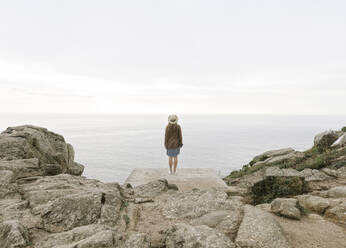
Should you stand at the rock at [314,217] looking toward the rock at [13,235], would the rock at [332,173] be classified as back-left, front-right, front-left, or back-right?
back-right

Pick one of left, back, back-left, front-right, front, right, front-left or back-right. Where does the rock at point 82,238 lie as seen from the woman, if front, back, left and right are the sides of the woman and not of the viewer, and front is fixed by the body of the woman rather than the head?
back

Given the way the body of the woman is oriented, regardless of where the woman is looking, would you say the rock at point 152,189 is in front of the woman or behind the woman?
behind

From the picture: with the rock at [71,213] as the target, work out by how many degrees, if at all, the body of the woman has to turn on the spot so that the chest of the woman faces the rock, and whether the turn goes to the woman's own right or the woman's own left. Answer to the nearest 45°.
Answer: approximately 180°

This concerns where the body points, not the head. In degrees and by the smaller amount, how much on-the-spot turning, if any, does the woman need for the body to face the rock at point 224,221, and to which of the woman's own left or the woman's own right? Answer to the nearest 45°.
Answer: approximately 180°

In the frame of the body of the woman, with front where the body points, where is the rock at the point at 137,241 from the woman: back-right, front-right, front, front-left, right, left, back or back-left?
back

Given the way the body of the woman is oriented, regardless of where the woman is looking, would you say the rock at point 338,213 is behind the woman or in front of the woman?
behind

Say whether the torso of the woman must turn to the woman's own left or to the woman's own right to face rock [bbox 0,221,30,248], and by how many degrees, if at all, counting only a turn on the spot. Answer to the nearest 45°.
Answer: approximately 180°

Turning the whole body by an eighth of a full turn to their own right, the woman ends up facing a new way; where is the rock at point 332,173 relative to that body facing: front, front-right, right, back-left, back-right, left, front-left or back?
front-right

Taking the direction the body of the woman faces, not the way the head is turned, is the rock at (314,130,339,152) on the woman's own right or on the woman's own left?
on the woman's own right

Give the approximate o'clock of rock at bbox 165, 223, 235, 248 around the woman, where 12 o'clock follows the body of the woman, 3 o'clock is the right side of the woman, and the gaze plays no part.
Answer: The rock is roughly at 6 o'clock from the woman.

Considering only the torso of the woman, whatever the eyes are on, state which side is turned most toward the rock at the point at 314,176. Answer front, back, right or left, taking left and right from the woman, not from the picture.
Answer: right

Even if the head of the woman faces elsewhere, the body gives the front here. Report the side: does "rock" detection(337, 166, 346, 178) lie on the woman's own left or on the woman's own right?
on the woman's own right

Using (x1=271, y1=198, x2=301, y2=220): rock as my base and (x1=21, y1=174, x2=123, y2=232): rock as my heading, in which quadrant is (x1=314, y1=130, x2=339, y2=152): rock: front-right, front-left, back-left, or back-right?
back-right

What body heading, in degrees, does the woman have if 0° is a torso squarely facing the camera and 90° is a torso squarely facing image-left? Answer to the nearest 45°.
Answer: approximately 180°

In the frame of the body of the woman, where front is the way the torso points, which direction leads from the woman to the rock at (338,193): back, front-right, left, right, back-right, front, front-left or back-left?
back-right
